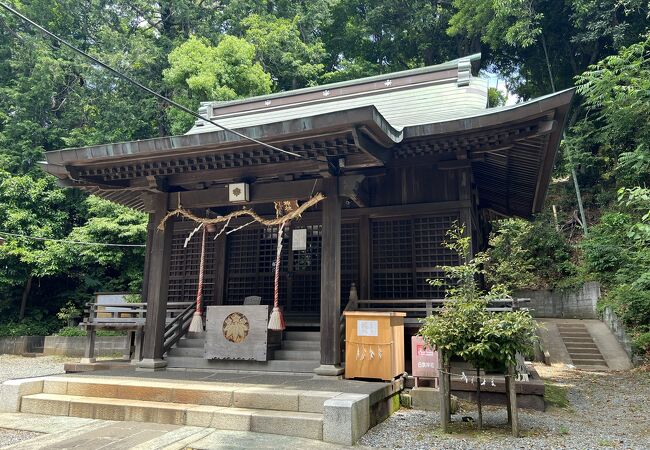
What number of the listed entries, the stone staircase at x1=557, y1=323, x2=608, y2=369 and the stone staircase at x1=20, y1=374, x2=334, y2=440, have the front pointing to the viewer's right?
0

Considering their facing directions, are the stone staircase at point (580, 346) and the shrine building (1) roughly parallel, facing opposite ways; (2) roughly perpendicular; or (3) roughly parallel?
roughly parallel

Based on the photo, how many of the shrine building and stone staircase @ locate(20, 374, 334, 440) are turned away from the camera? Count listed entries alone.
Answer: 0

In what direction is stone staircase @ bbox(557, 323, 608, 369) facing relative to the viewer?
toward the camera

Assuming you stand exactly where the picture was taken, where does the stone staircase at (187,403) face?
facing the viewer and to the left of the viewer

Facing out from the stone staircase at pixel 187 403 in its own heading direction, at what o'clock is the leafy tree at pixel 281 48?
The leafy tree is roughly at 5 o'clock from the stone staircase.

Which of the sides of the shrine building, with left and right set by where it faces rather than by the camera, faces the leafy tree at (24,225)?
right

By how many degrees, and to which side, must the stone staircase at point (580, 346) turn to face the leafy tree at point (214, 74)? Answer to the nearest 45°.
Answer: approximately 90° to its right

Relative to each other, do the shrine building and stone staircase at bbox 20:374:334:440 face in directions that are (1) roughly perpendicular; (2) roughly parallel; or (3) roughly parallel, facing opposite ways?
roughly parallel

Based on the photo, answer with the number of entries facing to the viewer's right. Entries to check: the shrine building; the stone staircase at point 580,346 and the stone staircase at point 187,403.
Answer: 0

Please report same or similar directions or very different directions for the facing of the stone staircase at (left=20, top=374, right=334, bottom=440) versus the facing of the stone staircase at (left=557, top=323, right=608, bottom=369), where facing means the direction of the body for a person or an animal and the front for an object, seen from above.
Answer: same or similar directions

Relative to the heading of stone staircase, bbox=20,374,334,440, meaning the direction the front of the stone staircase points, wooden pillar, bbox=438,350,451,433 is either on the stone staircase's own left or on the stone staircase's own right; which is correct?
on the stone staircase's own left

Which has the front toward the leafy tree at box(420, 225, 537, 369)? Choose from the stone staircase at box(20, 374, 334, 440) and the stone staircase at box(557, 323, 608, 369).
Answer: the stone staircase at box(557, 323, 608, 369)
